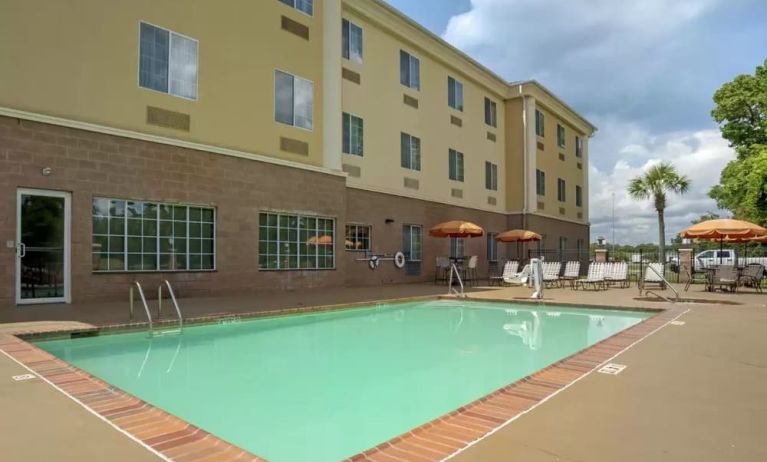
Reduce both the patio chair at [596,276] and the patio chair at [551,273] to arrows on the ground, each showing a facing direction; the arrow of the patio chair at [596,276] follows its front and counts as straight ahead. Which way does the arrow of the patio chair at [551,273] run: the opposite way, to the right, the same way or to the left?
the same way

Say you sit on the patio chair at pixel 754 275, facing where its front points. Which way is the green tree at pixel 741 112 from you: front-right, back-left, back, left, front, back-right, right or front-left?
back-right

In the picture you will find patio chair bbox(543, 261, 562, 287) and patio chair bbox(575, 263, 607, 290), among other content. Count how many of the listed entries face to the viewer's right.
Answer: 0

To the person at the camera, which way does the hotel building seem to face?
facing the viewer and to the right of the viewer

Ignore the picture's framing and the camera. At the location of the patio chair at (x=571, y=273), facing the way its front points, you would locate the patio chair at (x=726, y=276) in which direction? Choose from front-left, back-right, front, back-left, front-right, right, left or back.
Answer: left

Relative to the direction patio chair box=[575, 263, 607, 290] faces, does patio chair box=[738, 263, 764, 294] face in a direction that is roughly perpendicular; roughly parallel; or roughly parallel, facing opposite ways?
roughly parallel

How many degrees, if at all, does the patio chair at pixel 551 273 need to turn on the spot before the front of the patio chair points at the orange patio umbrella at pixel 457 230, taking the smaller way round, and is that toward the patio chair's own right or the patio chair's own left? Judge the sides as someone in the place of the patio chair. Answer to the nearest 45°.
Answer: approximately 45° to the patio chair's own right

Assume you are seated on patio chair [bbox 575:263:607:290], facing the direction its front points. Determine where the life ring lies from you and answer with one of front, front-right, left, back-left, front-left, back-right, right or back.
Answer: front-right

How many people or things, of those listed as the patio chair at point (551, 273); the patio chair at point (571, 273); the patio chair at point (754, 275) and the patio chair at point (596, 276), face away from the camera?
0

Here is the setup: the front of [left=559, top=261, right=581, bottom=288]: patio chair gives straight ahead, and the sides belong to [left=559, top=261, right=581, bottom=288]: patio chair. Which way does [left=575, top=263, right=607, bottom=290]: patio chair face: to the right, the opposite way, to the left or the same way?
the same way
